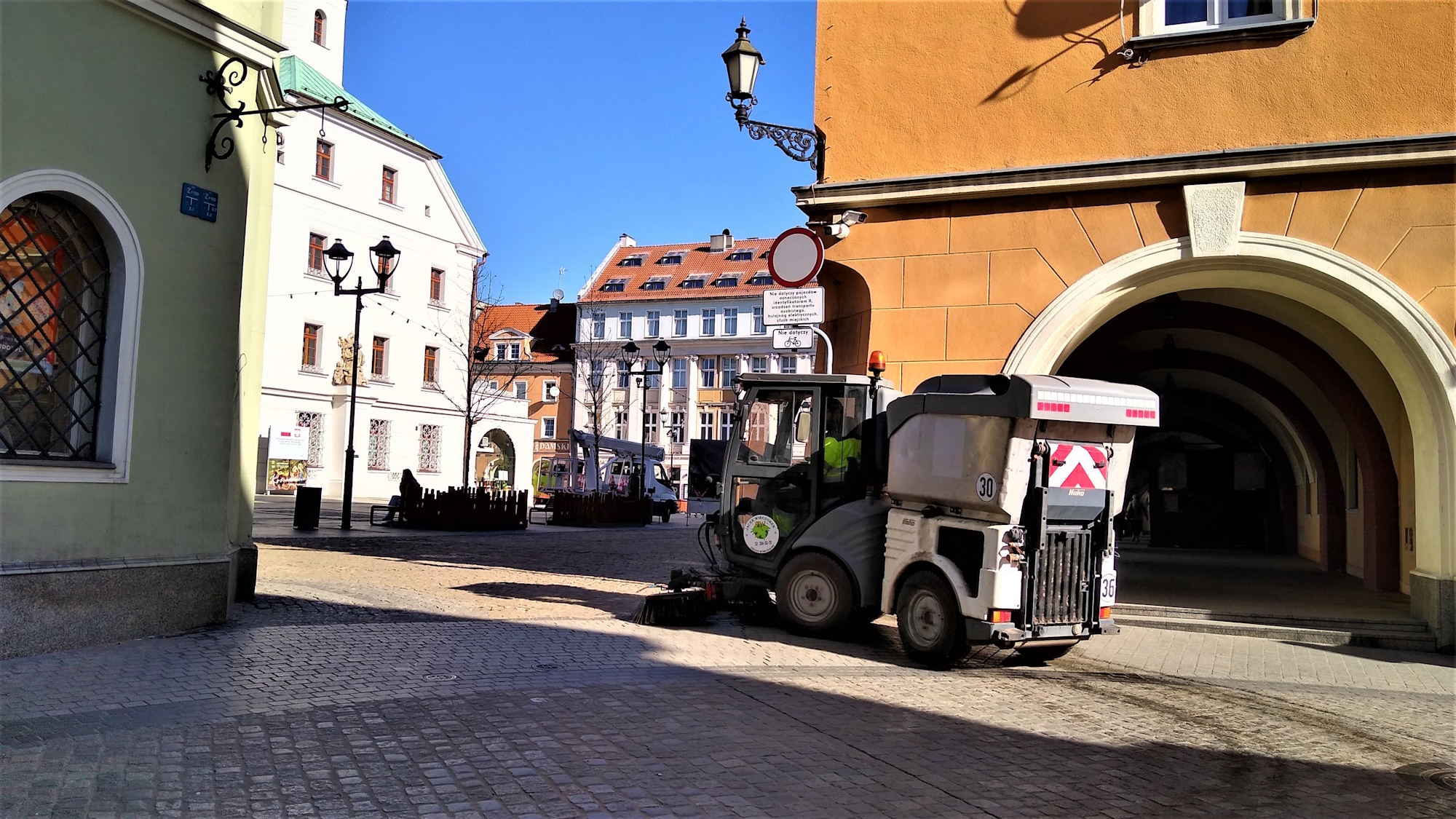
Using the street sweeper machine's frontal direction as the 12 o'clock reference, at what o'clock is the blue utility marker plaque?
The blue utility marker plaque is roughly at 10 o'clock from the street sweeper machine.

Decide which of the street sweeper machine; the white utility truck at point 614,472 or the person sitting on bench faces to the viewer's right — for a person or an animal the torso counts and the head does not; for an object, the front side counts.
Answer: the white utility truck

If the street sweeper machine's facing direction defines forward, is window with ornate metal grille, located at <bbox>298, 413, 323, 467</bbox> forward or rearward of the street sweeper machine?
forward

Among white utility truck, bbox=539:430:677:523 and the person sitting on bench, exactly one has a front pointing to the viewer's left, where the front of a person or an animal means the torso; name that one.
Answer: the person sitting on bench

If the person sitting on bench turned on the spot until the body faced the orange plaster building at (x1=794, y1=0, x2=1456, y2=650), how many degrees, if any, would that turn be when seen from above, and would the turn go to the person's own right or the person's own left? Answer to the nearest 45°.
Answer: approximately 135° to the person's own left

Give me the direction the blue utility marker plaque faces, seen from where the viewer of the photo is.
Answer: facing the viewer and to the right of the viewer

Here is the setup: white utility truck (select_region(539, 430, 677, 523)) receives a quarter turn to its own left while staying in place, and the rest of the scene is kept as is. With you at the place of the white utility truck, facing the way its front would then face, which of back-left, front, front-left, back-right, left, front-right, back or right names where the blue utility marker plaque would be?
back

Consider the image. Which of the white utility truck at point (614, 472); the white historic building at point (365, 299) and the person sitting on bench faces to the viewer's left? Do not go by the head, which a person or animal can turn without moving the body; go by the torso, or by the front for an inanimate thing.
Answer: the person sitting on bench

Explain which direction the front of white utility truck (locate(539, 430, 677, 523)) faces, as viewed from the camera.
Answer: facing to the right of the viewer

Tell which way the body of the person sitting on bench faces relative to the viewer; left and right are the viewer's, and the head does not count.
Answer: facing to the left of the viewer

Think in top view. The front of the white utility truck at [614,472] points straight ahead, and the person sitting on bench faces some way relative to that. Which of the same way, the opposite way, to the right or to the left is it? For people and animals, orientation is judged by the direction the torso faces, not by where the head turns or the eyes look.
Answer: the opposite way

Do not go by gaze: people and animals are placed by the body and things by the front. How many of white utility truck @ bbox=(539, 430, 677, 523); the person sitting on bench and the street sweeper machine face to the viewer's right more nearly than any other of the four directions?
1

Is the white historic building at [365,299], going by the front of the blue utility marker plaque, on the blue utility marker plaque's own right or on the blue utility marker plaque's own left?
on the blue utility marker plaque's own left
